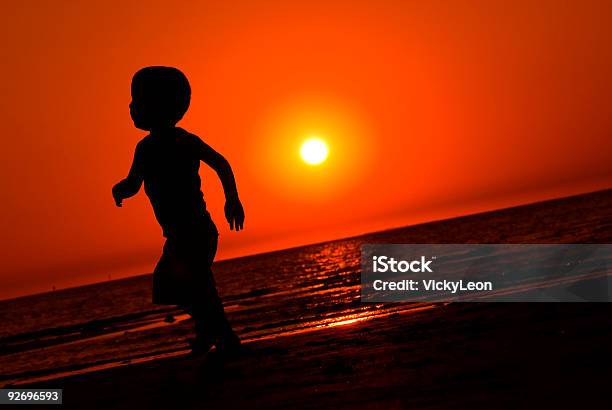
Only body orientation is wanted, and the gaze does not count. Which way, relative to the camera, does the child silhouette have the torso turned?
to the viewer's left
